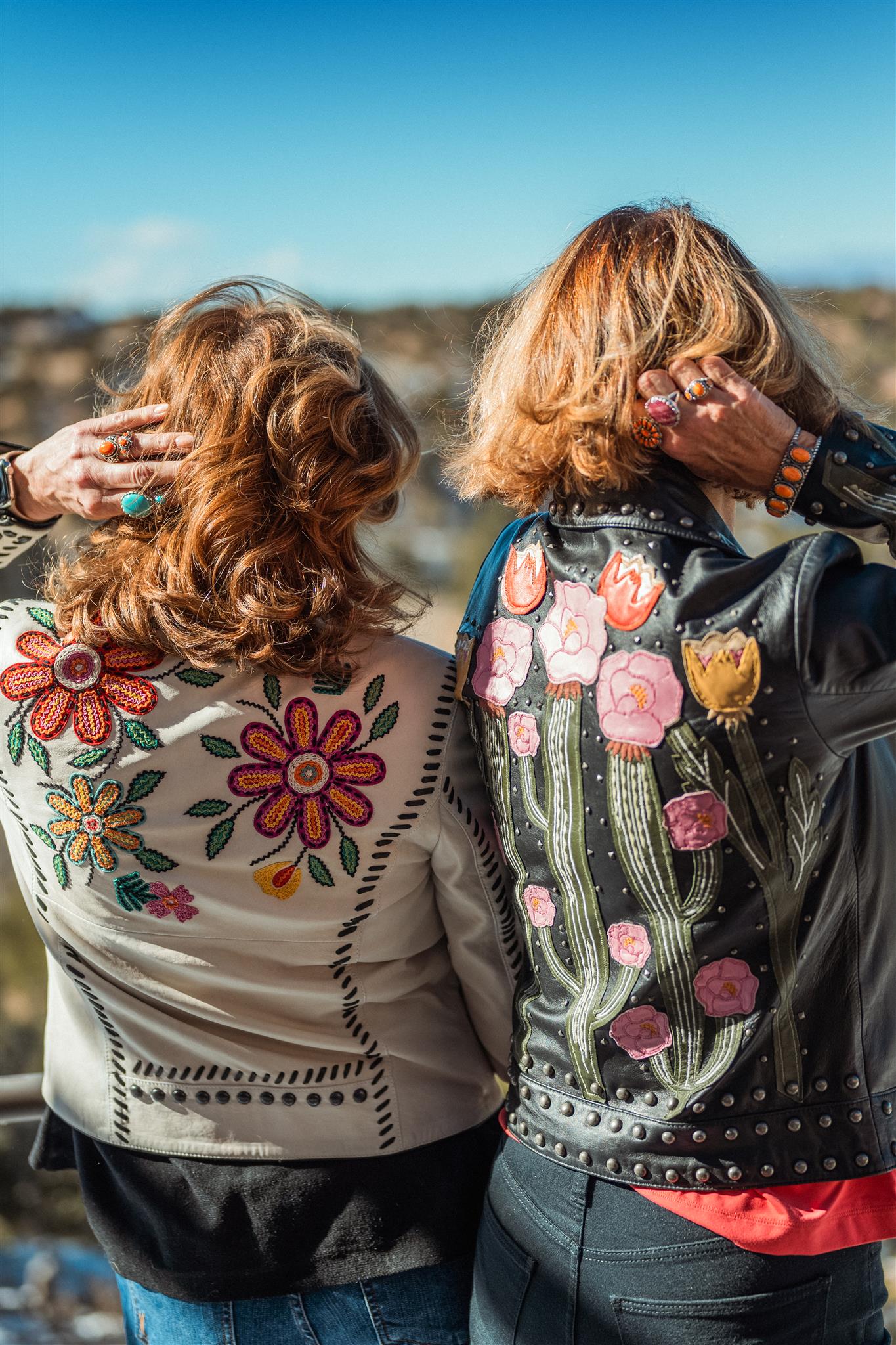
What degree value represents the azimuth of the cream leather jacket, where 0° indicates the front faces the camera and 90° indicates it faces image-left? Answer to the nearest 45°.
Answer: approximately 180°
